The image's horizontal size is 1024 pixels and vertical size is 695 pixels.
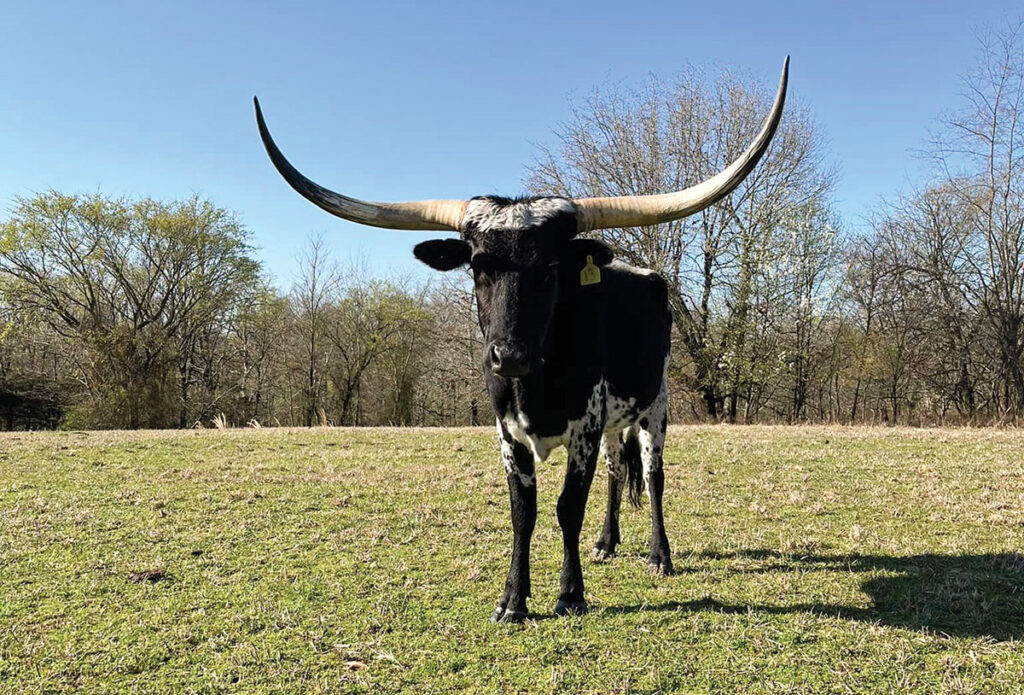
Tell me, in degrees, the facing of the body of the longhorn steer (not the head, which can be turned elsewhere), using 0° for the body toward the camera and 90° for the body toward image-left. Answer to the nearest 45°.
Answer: approximately 45°
